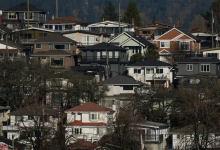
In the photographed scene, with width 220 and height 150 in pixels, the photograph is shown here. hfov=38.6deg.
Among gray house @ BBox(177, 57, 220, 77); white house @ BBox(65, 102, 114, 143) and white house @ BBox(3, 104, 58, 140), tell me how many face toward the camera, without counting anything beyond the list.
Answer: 3

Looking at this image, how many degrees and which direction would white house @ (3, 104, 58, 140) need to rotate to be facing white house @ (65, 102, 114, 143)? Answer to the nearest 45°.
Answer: approximately 90° to its left

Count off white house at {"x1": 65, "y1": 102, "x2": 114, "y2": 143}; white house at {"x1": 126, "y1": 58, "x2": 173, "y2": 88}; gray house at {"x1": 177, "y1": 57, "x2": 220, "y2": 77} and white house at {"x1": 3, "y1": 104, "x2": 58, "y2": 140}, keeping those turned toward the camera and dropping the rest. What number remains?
4

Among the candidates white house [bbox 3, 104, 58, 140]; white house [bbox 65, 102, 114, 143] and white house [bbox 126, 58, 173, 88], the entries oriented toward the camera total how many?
3

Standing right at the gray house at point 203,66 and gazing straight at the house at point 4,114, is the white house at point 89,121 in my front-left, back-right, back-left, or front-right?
front-left

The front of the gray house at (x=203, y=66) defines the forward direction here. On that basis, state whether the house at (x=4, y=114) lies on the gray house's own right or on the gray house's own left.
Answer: on the gray house's own right

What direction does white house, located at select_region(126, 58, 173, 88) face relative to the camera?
toward the camera

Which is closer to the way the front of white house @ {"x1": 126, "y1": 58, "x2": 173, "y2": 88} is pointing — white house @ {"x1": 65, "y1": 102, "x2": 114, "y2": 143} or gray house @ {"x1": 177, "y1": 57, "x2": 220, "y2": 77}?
the white house

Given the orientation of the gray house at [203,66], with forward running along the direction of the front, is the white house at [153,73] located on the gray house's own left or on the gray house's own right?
on the gray house's own right

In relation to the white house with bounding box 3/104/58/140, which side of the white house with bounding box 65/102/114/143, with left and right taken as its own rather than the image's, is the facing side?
right

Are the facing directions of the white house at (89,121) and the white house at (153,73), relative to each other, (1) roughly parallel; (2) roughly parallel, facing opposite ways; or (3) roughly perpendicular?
roughly parallel

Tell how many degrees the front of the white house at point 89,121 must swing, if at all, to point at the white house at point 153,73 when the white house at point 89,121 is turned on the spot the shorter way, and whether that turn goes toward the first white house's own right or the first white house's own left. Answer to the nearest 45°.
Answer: approximately 135° to the first white house's own left

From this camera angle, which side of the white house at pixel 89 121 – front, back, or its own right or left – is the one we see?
front
